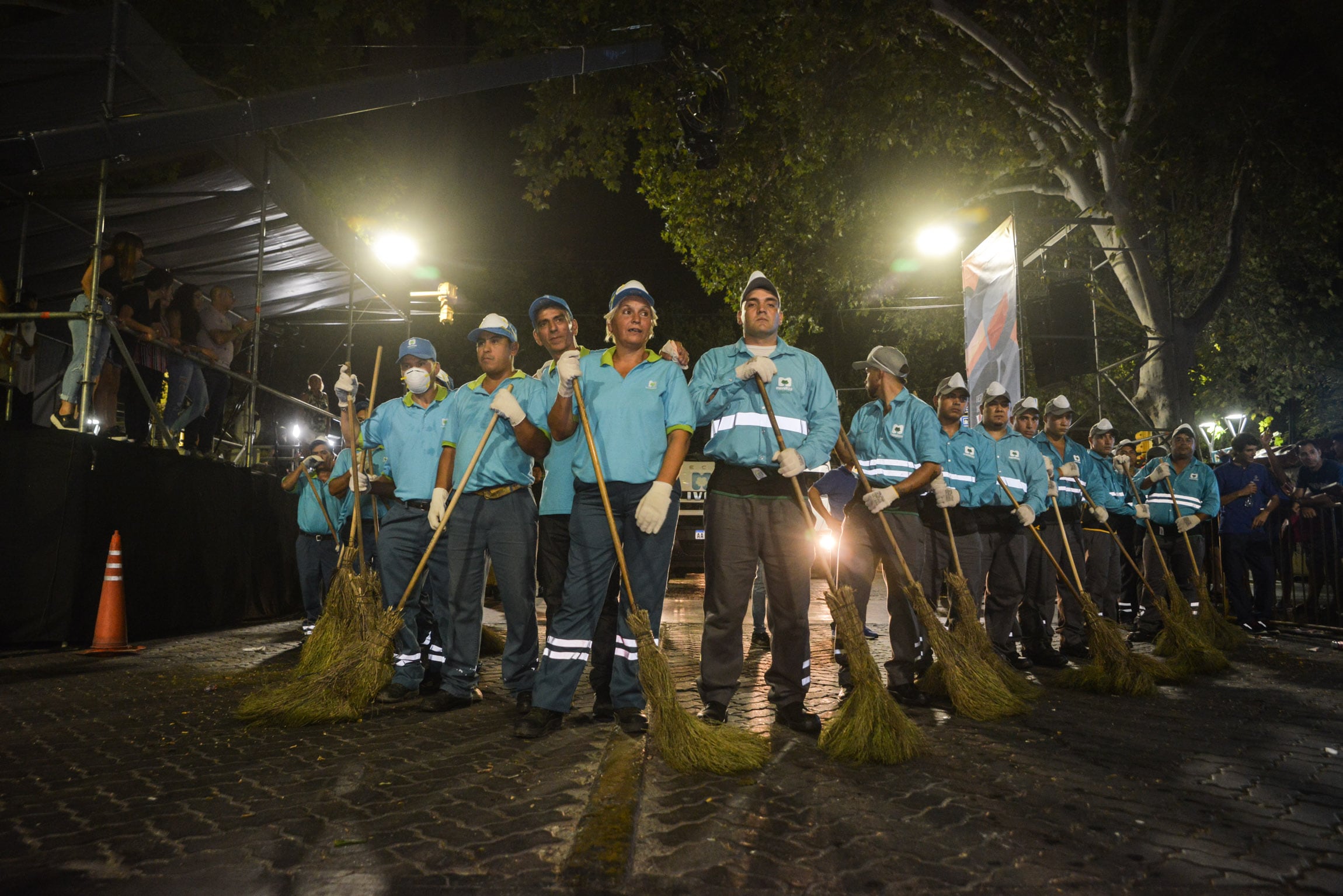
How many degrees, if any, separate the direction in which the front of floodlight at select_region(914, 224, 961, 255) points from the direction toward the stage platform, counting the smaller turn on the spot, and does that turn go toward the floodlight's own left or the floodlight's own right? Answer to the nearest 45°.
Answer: approximately 45° to the floodlight's own right

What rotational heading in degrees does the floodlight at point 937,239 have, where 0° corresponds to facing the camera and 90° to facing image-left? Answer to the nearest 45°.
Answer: approximately 0°

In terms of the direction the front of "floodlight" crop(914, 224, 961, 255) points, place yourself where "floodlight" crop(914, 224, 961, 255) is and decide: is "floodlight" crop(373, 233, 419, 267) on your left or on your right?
on your right

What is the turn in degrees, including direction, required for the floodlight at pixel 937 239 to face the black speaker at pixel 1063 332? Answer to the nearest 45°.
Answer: approximately 45° to its left

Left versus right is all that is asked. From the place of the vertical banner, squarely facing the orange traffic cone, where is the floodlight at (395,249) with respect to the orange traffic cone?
right

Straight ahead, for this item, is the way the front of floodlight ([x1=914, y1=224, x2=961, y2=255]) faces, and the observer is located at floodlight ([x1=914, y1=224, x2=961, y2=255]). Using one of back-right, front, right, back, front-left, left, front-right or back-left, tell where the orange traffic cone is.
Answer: front-right
